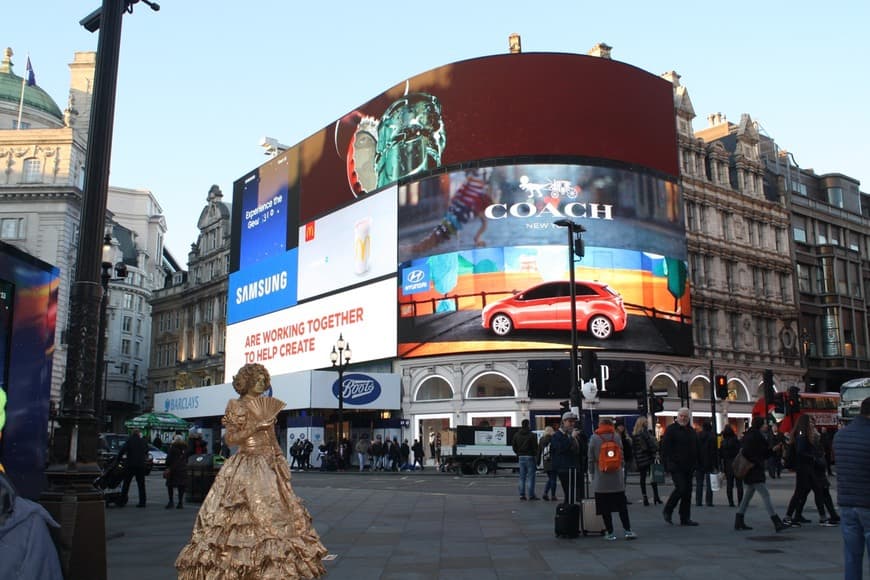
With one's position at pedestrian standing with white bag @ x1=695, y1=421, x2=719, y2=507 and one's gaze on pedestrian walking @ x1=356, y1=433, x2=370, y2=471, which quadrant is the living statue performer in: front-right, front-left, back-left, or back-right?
back-left

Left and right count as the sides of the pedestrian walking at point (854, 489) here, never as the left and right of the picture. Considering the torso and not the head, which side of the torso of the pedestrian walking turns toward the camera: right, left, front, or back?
back

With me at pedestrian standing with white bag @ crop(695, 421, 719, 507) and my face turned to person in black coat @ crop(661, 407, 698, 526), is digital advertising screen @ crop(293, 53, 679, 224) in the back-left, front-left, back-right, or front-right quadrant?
back-right

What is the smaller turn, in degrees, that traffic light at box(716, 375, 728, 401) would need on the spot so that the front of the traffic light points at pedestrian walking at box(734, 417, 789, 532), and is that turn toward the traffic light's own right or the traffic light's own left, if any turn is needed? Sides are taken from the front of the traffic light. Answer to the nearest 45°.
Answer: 0° — it already faces them

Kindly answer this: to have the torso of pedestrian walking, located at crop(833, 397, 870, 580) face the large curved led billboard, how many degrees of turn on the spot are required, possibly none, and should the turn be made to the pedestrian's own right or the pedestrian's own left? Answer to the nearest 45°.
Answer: approximately 45° to the pedestrian's own left

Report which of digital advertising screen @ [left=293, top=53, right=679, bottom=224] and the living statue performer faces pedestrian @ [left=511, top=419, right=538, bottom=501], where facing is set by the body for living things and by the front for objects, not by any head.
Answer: the digital advertising screen

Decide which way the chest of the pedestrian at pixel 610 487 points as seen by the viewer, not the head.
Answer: away from the camera

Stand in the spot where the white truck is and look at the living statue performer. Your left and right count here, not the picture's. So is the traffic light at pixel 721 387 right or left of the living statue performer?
left
